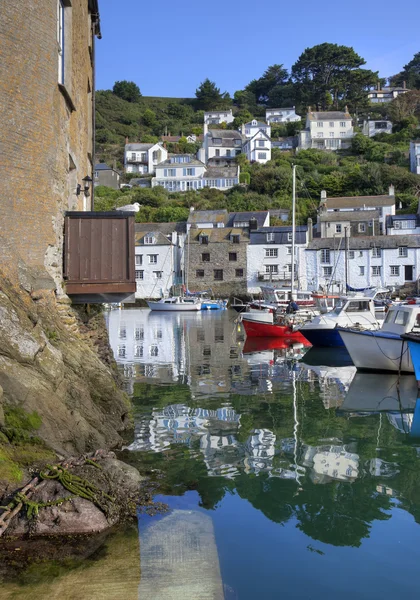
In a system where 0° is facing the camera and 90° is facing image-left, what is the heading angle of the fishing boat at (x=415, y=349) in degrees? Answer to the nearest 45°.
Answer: approximately 90°

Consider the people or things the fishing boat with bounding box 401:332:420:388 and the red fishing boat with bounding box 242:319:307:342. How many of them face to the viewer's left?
2

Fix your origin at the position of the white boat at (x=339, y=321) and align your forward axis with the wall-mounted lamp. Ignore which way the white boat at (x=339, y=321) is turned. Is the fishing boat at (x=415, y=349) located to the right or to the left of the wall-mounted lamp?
left

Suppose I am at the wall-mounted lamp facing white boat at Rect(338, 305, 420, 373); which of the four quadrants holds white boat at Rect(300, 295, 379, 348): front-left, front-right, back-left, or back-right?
front-left

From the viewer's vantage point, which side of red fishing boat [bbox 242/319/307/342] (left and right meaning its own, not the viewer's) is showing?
left

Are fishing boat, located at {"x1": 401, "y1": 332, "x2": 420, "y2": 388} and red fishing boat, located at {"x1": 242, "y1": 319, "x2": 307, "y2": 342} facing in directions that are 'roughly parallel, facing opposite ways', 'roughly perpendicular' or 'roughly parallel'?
roughly parallel

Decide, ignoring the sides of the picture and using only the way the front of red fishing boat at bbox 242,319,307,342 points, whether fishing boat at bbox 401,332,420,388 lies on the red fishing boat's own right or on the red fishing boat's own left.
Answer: on the red fishing boat's own left

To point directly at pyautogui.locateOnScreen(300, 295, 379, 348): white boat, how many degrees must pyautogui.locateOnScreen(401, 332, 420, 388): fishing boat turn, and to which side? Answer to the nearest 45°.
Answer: approximately 90° to its right

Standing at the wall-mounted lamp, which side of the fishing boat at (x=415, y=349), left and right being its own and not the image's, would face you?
front

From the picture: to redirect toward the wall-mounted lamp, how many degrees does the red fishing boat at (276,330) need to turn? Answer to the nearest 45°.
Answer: approximately 90° to its left

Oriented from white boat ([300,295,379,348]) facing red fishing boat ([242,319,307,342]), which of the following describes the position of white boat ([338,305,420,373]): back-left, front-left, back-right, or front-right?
back-left

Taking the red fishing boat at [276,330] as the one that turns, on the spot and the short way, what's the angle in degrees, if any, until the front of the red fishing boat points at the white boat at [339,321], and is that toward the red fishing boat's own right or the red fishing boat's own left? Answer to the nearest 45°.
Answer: approximately 135° to the red fishing boat's own left
